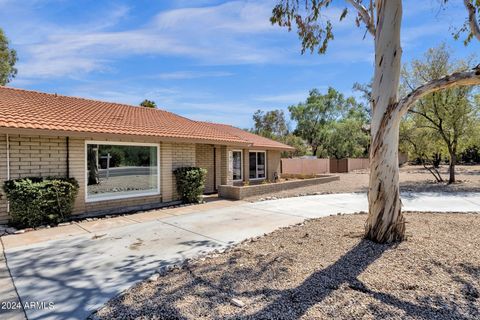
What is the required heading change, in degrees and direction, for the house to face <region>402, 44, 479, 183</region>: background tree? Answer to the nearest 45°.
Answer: approximately 45° to its left

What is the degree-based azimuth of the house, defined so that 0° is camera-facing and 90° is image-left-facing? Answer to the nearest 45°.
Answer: approximately 315°

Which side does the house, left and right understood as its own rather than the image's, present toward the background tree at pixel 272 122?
left

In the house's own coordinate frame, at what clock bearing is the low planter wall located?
The low planter wall is roughly at 10 o'clock from the house.

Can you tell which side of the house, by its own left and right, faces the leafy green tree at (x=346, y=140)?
left

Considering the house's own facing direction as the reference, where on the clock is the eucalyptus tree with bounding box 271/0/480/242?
The eucalyptus tree is roughly at 12 o'clock from the house.

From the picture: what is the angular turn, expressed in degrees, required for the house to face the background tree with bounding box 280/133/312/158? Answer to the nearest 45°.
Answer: approximately 90° to its left

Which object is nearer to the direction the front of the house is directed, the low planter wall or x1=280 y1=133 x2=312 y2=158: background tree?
the low planter wall

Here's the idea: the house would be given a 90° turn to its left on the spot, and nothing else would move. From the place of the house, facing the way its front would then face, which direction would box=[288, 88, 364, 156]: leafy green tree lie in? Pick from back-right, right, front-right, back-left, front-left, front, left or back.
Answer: front

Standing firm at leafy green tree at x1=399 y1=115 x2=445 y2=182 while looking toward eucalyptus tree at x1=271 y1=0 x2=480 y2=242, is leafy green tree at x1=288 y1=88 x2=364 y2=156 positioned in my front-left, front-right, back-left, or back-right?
back-right

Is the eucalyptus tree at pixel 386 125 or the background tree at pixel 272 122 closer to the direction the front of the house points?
the eucalyptus tree

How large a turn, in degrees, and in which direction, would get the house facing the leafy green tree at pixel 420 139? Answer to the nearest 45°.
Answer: approximately 45° to its left
